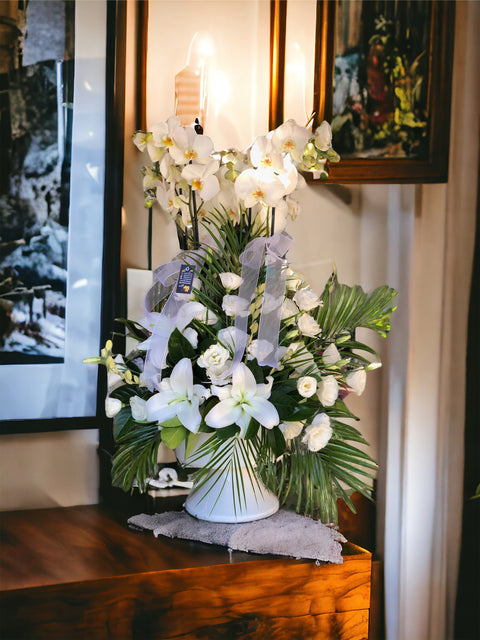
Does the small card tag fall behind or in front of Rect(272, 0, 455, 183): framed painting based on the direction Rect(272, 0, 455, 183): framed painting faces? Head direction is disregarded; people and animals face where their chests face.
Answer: in front

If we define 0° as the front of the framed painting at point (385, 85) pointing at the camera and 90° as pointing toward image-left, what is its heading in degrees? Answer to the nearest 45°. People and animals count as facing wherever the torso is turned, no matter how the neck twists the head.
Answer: approximately 0°
